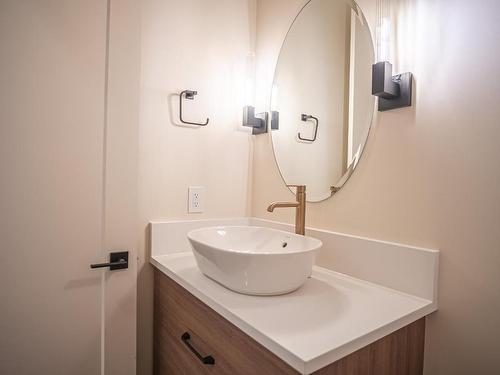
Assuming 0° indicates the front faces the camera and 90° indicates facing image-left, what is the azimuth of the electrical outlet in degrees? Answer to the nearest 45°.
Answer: approximately 0°

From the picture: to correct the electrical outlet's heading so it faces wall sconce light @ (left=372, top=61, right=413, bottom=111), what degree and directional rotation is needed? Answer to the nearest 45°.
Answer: approximately 45° to its left

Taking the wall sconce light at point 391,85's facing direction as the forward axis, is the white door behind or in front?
in front

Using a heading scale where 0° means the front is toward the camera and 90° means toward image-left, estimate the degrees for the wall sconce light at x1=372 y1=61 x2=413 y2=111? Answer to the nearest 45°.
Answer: approximately 45°

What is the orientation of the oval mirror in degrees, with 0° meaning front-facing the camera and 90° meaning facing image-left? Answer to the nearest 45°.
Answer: approximately 45°
